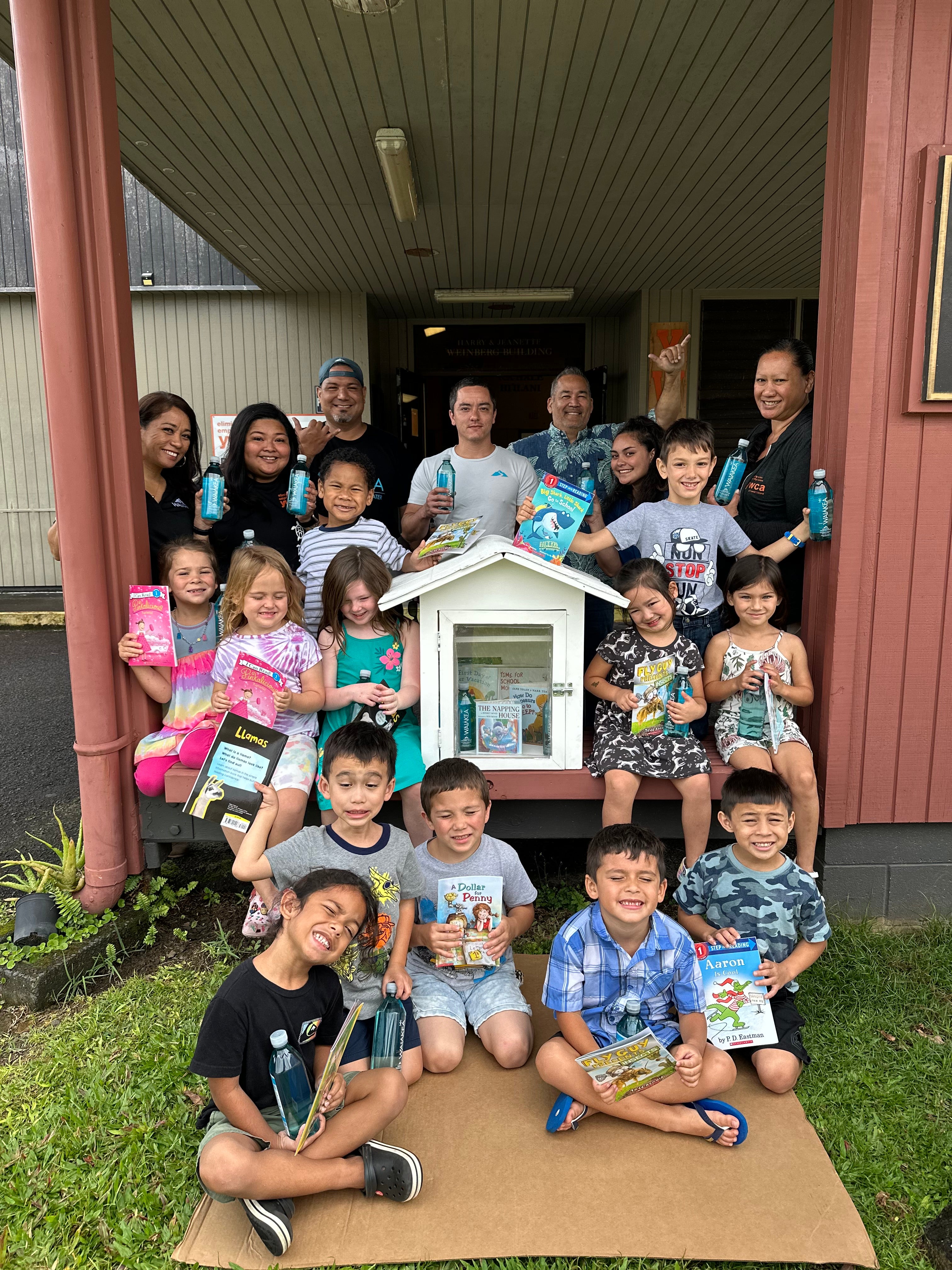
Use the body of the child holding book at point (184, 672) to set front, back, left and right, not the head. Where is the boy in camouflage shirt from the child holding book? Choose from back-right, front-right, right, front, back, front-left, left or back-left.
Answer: front-left

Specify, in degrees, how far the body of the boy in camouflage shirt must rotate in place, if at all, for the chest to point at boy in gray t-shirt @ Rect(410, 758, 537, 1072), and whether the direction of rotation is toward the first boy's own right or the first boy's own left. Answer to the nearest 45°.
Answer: approximately 90° to the first boy's own right

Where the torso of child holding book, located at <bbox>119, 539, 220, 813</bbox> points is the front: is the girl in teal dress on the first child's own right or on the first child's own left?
on the first child's own left

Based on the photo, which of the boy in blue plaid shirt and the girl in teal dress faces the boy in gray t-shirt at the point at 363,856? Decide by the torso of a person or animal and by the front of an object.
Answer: the girl in teal dress

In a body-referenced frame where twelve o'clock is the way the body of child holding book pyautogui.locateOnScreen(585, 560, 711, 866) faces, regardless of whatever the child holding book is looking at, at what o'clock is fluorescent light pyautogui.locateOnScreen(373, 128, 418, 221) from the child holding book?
The fluorescent light is roughly at 5 o'clock from the child holding book.

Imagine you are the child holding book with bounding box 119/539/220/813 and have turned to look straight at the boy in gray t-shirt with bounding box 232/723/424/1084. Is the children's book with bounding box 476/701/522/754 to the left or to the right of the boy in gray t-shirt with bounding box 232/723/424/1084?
left

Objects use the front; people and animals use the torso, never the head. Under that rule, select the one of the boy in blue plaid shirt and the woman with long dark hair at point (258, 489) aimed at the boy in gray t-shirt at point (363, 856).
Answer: the woman with long dark hair

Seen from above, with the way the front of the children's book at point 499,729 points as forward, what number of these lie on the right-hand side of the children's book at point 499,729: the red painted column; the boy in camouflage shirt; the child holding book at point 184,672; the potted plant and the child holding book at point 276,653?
4
